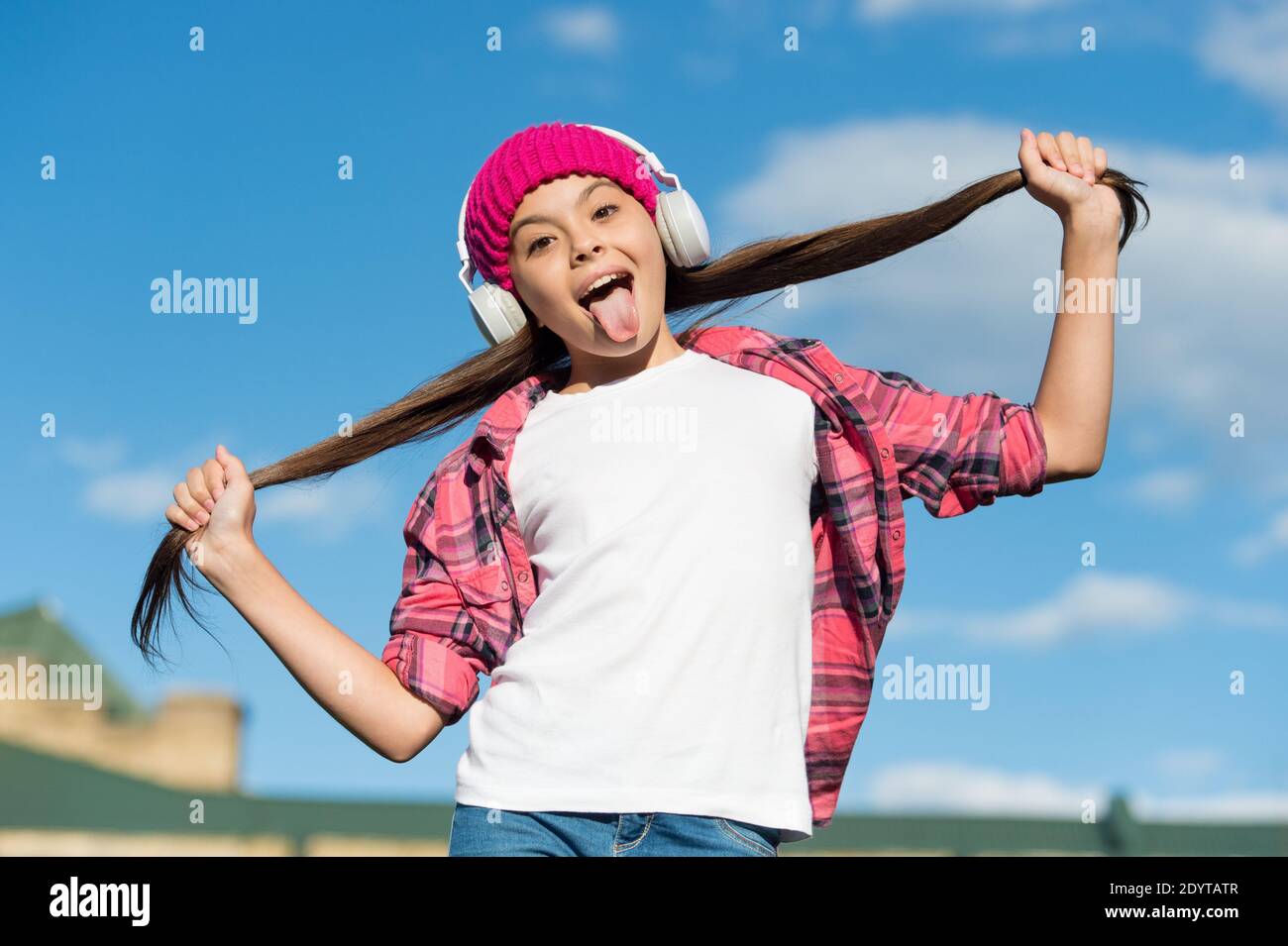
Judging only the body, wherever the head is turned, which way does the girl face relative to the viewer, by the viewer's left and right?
facing the viewer

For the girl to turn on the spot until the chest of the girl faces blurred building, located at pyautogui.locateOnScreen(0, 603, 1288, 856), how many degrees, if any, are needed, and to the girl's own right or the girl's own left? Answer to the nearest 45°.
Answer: approximately 180°

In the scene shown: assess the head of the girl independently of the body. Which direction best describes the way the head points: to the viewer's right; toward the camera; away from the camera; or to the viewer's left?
toward the camera
